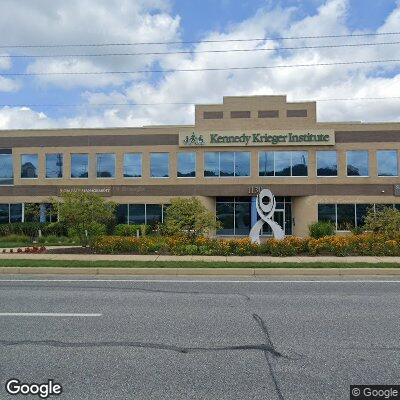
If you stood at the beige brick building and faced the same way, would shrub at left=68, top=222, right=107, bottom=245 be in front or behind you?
in front

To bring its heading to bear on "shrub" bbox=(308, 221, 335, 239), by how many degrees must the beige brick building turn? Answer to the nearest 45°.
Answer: approximately 45° to its left

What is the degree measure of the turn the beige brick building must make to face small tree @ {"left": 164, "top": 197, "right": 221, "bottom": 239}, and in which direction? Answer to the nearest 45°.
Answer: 0° — it already faces it

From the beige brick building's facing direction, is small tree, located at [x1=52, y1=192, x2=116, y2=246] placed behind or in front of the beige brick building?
in front

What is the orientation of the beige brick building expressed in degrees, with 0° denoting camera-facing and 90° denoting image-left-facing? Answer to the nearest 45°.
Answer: approximately 0°
